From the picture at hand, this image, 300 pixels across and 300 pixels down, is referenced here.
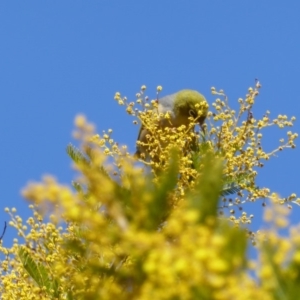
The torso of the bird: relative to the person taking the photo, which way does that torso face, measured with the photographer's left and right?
facing to the right of the viewer
